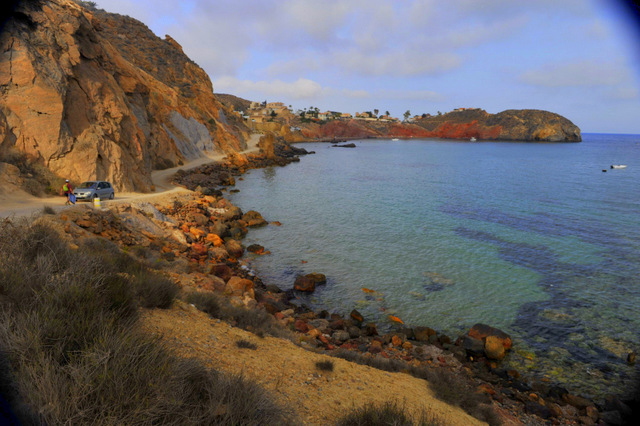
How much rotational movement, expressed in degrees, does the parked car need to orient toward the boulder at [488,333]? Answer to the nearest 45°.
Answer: approximately 90° to its left

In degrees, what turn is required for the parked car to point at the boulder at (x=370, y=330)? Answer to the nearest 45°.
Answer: approximately 90° to its left

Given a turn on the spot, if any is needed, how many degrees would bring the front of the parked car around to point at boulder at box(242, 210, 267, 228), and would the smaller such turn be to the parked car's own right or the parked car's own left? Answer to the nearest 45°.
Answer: approximately 135° to the parked car's own left

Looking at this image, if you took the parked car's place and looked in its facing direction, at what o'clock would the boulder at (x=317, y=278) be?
The boulder is roughly at 9 o'clock from the parked car.

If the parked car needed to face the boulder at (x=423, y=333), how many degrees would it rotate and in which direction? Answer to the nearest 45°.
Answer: approximately 90° to its left

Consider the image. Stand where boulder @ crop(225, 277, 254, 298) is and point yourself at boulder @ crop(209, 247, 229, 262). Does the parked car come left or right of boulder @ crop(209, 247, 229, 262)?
left

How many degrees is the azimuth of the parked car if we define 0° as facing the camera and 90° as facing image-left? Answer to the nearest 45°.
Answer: approximately 45°

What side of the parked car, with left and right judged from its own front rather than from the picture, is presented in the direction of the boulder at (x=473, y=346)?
left

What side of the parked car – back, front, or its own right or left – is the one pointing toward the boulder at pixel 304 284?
left
